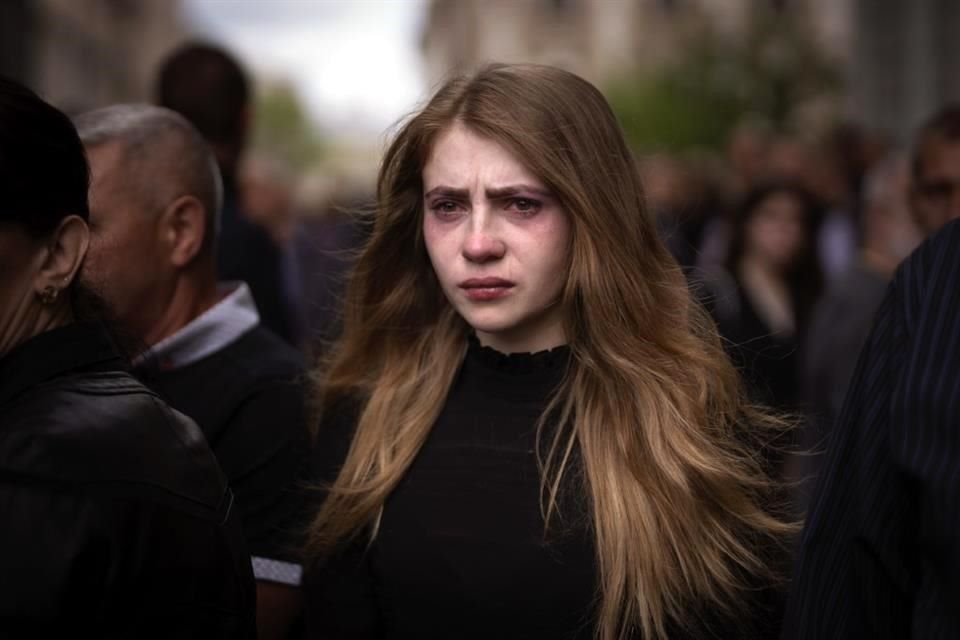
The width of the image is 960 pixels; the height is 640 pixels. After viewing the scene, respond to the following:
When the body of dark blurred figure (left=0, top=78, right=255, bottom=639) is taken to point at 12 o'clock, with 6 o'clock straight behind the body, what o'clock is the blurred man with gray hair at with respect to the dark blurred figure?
The blurred man with gray hair is roughly at 2 o'clock from the dark blurred figure.

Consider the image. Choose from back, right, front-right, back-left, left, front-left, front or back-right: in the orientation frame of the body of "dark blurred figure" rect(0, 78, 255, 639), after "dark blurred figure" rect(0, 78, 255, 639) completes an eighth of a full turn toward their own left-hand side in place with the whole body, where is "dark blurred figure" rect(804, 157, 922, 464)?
back-right

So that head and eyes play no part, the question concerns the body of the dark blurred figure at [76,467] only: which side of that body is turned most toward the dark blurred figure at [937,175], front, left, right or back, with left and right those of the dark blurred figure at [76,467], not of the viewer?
right

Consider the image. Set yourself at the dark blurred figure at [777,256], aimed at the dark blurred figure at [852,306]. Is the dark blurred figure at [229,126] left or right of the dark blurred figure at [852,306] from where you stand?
right

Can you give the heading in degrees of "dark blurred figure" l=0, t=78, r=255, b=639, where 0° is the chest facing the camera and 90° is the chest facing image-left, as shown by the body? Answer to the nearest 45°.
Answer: approximately 135°

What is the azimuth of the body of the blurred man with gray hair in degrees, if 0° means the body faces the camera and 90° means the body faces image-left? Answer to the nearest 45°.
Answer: approximately 90°

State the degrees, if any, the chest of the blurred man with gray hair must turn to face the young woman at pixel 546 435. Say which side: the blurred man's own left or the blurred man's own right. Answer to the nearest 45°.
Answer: approximately 135° to the blurred man's own left

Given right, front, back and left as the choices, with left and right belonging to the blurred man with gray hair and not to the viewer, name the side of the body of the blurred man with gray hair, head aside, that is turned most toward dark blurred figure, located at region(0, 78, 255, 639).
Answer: left
